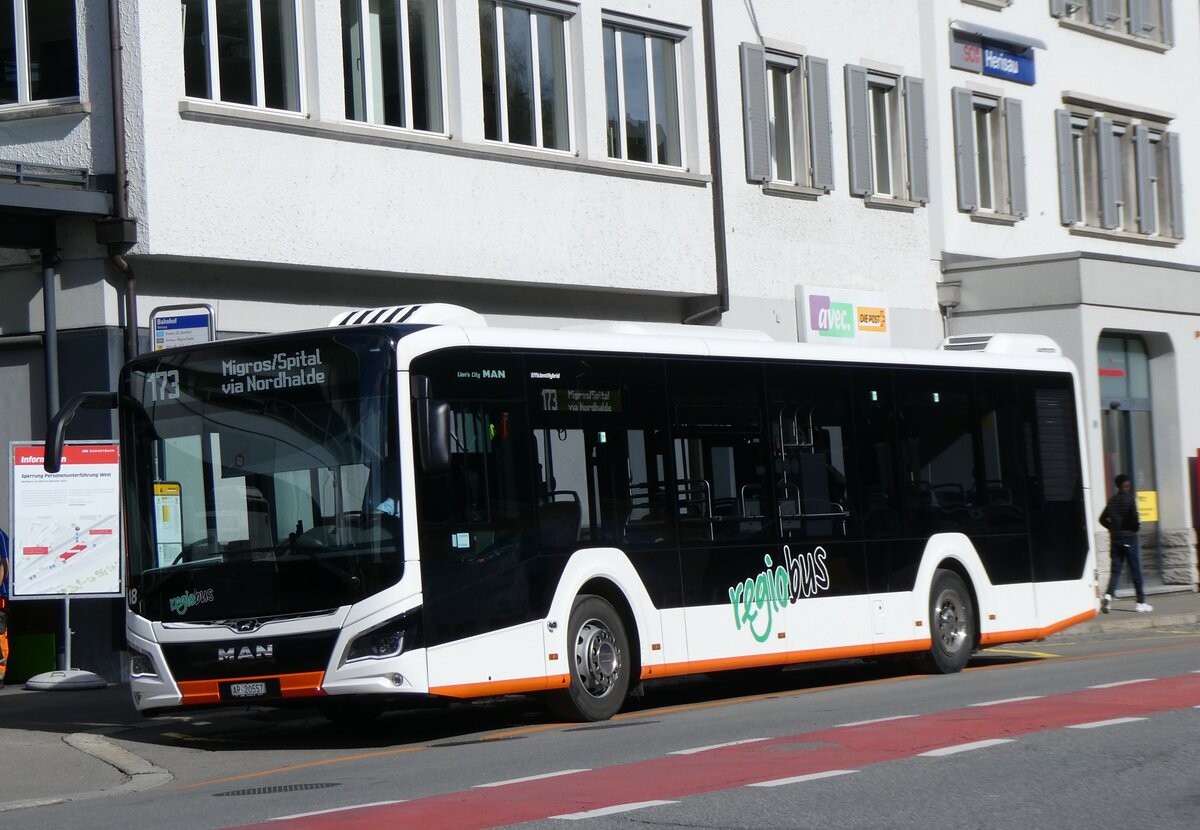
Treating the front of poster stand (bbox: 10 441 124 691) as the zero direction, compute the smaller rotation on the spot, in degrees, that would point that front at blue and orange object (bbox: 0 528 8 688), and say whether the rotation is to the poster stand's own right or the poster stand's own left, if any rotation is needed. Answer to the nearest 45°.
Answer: approximately 135° to the poster stand's own right

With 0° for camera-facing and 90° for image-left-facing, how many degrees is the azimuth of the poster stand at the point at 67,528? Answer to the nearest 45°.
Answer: approximately 0°

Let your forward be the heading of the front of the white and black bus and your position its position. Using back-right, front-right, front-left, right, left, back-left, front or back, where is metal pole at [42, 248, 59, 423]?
right

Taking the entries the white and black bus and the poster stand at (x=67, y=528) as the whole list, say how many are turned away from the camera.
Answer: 0
